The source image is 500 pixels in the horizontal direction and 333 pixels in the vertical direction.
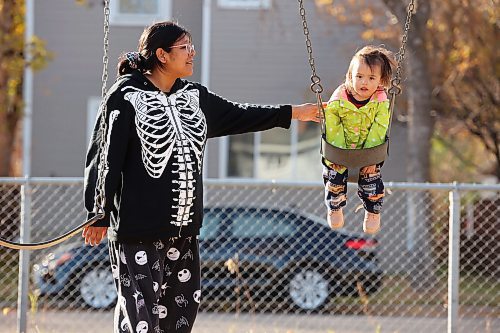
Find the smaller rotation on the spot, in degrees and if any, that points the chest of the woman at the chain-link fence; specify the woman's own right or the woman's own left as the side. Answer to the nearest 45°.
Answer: approximately 135° to the woman's own left

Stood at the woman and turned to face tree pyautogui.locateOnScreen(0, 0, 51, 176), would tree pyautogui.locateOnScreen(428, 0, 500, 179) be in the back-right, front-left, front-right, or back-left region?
front-right

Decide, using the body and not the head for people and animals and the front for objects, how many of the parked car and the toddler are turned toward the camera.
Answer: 1

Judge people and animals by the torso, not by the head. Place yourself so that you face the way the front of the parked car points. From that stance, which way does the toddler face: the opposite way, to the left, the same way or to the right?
to the left

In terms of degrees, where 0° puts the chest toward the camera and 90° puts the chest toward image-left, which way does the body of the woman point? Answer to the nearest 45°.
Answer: approximately 315°

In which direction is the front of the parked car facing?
to the viewer's left

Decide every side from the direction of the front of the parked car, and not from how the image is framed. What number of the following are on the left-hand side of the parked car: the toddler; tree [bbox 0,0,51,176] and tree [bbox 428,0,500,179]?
1

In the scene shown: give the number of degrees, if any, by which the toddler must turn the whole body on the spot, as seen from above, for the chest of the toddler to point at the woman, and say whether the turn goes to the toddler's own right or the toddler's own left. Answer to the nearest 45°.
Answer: approximately 90° to the toddler's own right

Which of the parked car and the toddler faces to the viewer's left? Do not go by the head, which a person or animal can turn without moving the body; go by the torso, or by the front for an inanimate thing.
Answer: the parked car

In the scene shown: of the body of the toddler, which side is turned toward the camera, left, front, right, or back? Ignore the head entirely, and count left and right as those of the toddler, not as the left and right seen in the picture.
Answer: front

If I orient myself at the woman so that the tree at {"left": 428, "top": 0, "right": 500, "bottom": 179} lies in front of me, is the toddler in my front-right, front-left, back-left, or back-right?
front-right

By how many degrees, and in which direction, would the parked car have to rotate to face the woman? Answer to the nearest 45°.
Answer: approximately 90° to its left

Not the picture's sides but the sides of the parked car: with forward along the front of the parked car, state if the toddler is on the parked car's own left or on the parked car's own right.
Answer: on the parked car's own left

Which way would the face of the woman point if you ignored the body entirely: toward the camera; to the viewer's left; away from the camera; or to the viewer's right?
to the viewer's right
